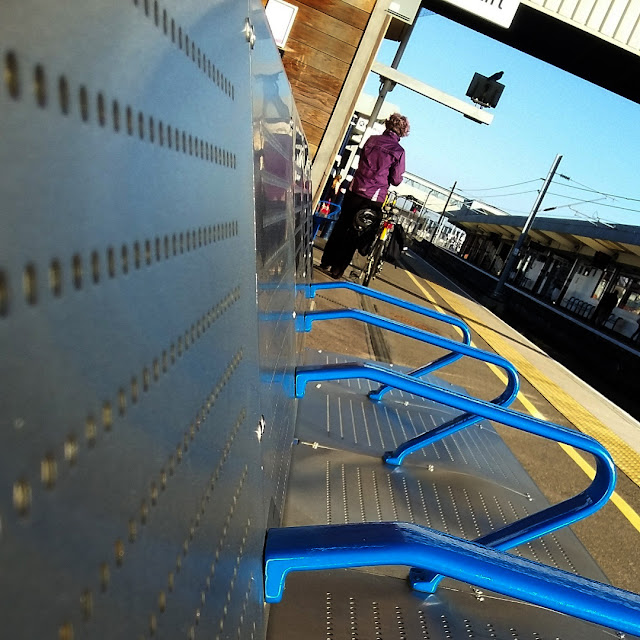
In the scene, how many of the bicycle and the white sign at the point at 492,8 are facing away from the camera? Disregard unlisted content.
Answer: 1

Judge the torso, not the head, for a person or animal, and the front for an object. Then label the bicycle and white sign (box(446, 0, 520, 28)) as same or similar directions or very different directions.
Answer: very different directions

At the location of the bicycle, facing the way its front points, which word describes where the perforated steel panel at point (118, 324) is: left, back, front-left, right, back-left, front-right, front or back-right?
back

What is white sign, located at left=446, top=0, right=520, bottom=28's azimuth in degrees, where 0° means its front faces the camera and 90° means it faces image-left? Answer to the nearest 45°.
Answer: approximately 0°

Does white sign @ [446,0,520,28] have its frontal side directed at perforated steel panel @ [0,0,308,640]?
yes

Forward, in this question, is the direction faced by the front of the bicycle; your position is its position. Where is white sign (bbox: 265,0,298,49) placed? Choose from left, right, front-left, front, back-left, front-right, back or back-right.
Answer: back-left

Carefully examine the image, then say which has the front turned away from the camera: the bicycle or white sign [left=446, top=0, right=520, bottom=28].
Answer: the bicycle

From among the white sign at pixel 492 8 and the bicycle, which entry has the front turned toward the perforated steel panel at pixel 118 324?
the white sign

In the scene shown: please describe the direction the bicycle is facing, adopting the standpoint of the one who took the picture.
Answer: facing away from the viewer

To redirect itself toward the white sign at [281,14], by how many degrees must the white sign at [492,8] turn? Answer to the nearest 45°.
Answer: approximately 45° to its right
